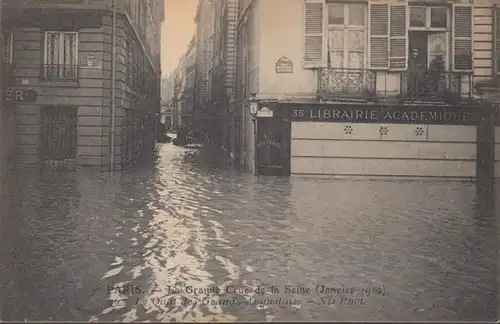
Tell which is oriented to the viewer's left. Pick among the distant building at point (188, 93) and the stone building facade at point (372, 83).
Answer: the distant building

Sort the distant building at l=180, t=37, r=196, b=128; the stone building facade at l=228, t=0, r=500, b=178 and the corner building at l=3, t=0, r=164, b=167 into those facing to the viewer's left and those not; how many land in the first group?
1

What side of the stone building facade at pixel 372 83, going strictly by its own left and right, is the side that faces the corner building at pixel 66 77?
right

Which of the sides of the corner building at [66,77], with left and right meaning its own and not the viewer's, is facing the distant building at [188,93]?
back

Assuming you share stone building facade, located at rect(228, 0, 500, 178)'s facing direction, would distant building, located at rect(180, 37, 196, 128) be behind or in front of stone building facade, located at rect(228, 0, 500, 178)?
behind

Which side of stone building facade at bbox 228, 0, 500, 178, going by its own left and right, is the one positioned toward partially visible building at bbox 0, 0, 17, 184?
right

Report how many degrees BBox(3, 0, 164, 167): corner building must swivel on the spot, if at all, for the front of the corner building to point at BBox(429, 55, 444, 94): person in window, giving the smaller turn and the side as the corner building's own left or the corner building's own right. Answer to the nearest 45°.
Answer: approximately 45° to the corner building's own left

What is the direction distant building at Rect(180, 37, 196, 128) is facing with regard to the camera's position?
facing to the left of the viewer

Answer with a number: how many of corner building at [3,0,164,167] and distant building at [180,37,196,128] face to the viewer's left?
1

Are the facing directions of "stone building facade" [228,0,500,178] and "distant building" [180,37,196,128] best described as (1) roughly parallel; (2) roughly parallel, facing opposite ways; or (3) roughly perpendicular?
roughly perpendicular
